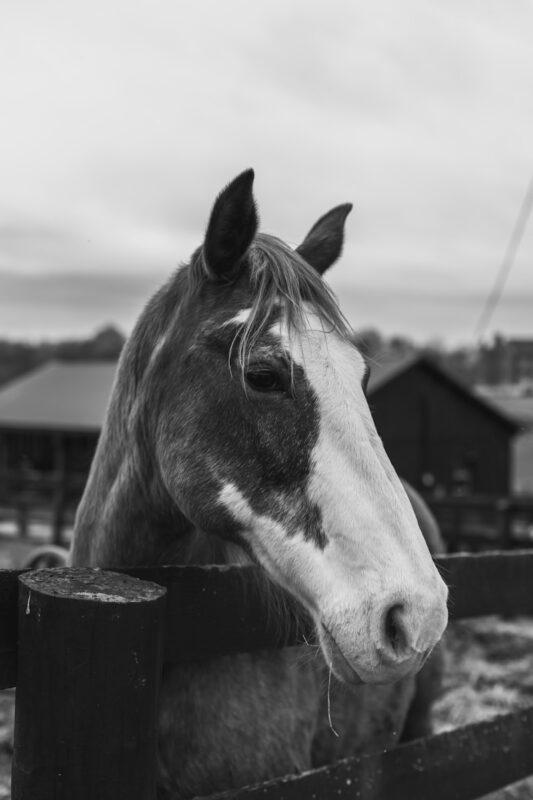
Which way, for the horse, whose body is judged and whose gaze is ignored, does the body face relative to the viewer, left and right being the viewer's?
facing the viewer and to the right of the viewer

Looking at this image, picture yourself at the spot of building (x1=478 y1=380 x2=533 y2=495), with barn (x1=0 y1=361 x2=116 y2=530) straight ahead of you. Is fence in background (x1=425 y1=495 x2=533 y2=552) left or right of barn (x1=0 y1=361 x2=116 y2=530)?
left

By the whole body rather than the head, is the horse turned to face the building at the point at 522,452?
no

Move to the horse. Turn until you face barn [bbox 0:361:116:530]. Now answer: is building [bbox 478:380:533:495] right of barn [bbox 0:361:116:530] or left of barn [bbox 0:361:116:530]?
right

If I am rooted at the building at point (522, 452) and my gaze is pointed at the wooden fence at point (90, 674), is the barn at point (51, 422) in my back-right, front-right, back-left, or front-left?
front-right

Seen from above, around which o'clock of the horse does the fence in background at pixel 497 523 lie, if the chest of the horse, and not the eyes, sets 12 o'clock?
The fence in background is roughly at 8 o'clock from the horse.
